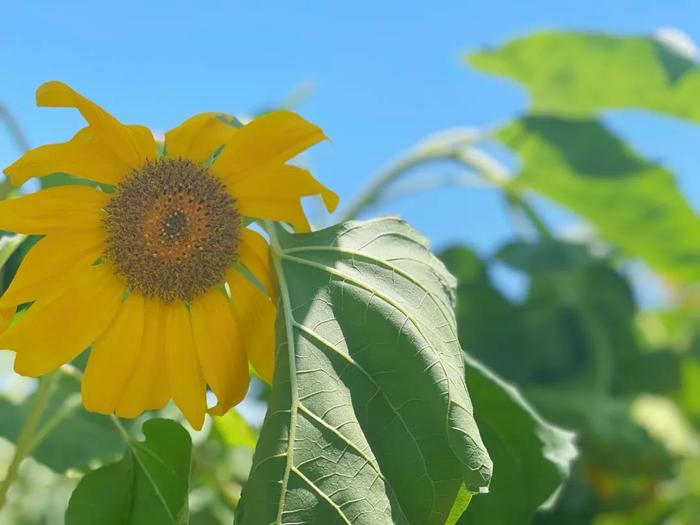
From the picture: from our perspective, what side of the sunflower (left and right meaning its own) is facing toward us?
front
